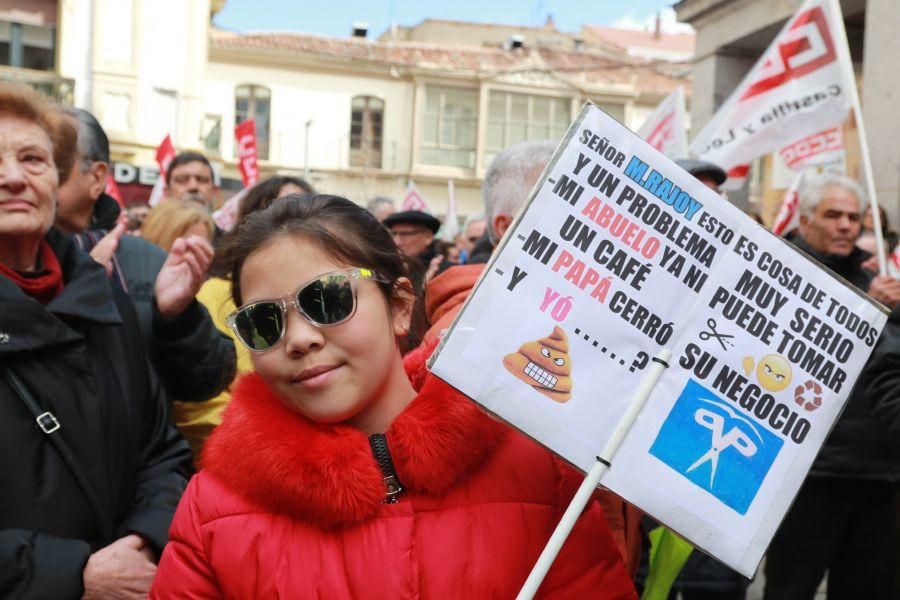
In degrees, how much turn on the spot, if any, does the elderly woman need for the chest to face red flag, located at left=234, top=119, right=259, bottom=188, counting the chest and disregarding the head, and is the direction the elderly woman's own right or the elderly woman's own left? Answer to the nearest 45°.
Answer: approximately 135° to the elderly woman's own right

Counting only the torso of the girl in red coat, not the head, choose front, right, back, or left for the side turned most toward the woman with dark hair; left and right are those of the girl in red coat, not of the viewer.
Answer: back

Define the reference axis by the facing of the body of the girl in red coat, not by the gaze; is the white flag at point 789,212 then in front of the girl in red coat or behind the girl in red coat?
behind

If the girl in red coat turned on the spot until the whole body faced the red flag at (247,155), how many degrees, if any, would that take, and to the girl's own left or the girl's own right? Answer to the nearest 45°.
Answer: approximately 180°

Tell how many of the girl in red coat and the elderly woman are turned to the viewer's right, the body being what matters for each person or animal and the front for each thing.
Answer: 0

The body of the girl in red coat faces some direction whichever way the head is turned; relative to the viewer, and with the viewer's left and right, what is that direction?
facing the viewer

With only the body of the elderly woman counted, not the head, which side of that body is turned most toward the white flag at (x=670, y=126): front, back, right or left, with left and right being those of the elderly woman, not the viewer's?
back

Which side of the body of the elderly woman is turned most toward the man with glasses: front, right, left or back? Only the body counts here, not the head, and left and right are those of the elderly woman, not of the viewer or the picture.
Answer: back

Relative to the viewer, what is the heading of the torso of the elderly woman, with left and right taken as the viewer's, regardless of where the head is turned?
facing the viewer and to the left of the viewer
